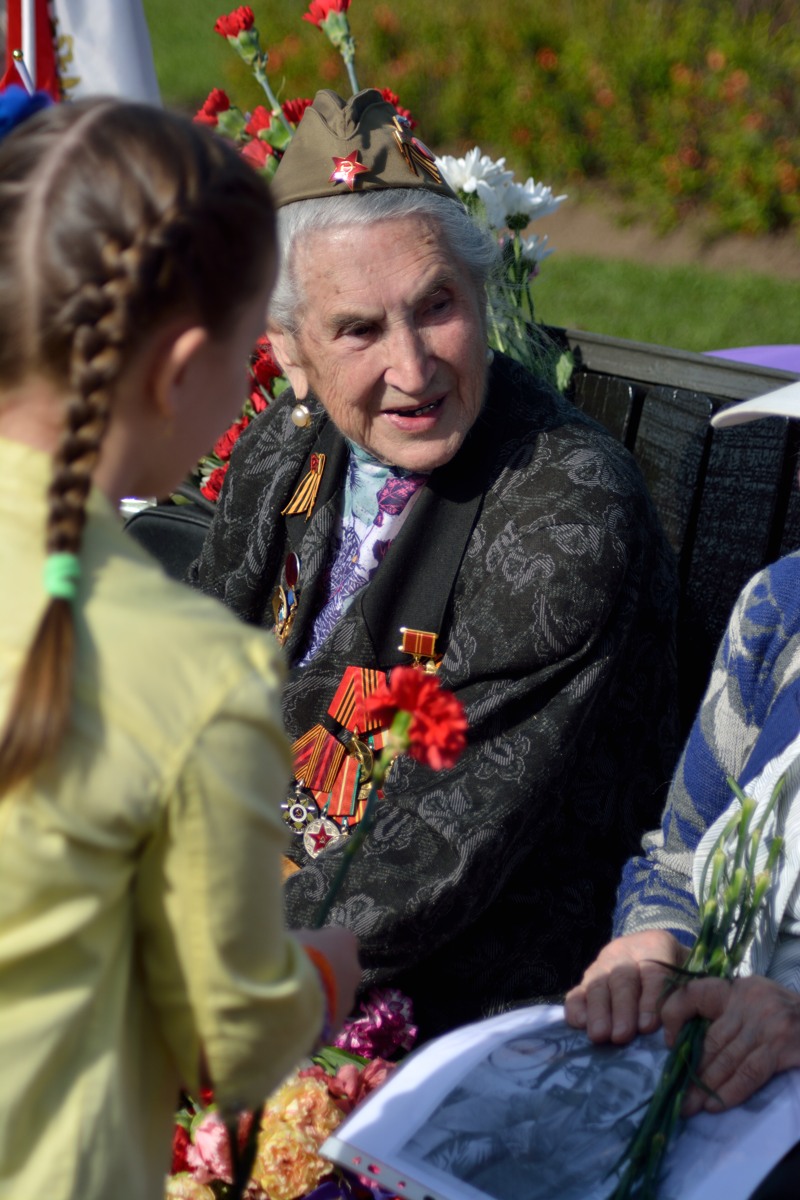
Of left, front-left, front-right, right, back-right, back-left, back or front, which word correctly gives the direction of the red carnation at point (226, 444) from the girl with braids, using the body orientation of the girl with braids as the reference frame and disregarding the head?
front-left

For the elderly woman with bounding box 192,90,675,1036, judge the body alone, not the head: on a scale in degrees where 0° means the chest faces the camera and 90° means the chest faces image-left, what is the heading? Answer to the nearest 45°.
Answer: approximately 45°

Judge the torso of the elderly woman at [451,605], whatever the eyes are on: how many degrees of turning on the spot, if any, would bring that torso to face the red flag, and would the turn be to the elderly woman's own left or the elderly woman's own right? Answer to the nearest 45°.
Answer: approximately 90° to the elderly woman's own right

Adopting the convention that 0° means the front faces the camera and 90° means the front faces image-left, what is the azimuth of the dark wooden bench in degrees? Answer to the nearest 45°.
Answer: approximately 45°

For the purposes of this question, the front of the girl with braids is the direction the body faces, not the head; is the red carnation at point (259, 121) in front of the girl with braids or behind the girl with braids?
in front

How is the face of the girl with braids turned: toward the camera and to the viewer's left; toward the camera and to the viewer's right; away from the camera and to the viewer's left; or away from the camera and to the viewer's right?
away from the camera and to the viewer's right

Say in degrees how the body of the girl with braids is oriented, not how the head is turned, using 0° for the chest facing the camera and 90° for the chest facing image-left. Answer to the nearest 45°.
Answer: approximately 225°

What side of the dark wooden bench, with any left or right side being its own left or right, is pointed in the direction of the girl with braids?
front

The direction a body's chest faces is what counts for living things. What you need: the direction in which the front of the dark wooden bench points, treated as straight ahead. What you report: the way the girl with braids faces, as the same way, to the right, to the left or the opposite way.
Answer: the opposite way
